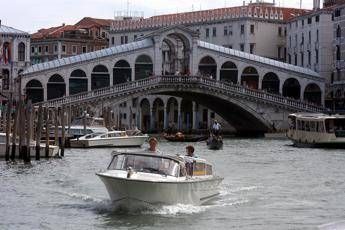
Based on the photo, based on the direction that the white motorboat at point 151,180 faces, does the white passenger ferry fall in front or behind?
behind

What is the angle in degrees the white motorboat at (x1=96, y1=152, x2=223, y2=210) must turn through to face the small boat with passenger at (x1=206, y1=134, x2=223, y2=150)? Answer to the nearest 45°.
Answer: approximately 135° to its right

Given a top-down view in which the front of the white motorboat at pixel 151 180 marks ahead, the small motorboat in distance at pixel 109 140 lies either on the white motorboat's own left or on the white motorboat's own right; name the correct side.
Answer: on the white motorboat's own right

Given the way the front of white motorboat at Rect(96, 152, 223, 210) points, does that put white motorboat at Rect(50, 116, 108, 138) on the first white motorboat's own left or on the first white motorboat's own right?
on the first white motorboat's own right

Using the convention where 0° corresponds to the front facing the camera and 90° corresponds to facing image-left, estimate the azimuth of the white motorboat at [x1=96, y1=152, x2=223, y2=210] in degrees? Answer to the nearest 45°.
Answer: approximately 45°
